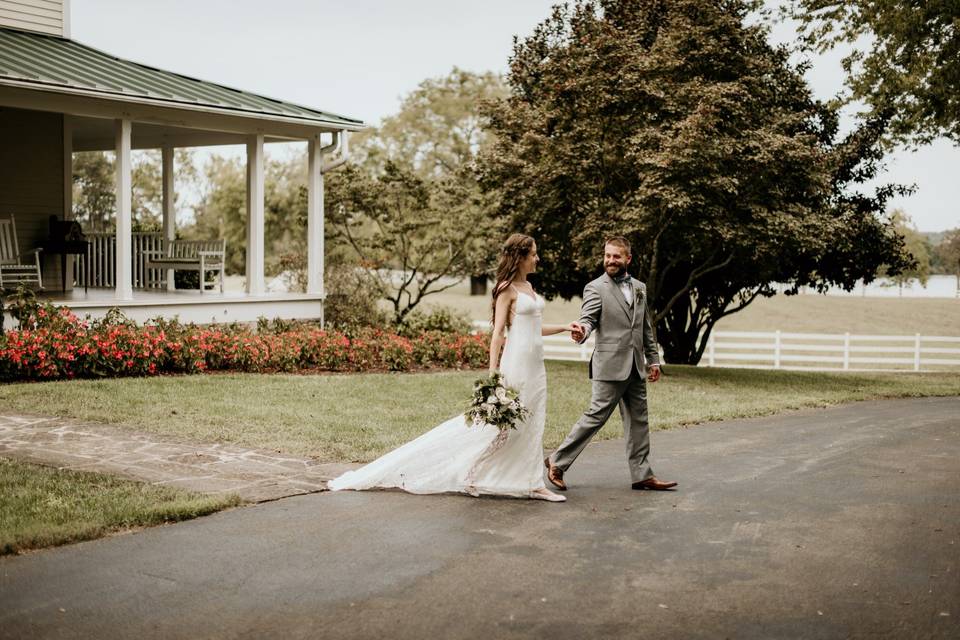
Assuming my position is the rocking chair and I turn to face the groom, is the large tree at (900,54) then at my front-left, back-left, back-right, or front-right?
front-left

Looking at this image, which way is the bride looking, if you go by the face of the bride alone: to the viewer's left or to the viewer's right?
to the viewer's right

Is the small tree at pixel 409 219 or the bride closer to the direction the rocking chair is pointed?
the bride

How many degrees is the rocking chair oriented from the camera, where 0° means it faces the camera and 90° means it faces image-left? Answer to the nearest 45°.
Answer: approximately 315°

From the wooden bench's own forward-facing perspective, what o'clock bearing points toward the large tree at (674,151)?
The large tree is roughly at 8 o'clock from the wooden bench.

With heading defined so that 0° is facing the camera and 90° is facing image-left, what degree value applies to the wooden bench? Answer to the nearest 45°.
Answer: approximately 45°

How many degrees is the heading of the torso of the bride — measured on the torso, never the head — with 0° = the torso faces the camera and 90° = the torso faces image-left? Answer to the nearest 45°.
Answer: approximately 270°

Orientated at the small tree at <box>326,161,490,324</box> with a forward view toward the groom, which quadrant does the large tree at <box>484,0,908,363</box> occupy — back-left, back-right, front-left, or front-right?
front-left

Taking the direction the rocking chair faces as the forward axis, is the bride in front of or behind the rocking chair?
in front
